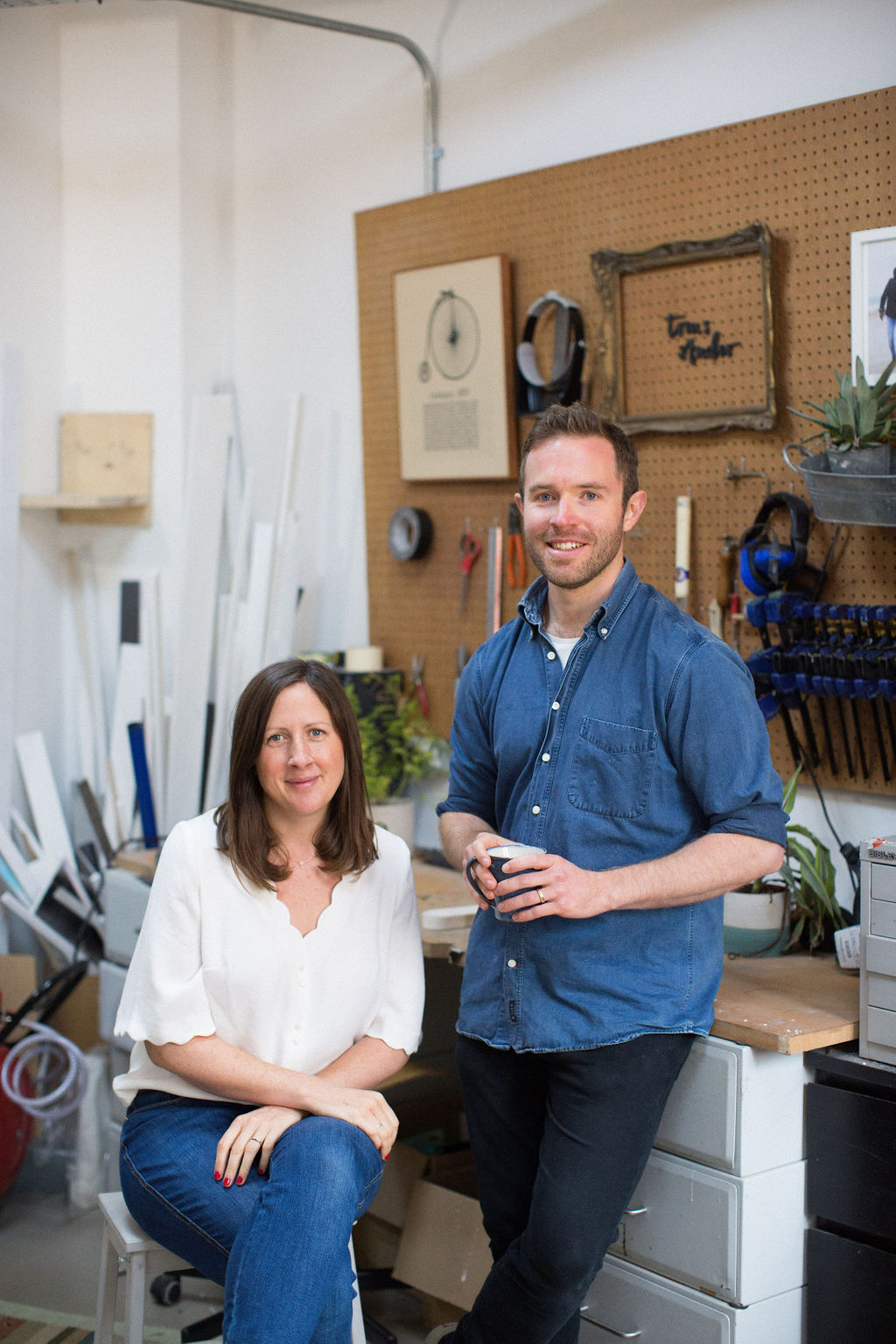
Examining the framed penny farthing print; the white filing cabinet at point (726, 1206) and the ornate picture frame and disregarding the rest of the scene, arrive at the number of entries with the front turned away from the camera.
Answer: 0

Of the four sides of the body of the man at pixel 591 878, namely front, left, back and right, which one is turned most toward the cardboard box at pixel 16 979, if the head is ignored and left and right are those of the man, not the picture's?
right

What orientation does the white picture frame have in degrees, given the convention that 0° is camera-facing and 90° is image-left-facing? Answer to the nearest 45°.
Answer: approximately 45°

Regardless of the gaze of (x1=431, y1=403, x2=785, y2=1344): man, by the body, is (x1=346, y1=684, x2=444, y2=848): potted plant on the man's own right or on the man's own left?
on the man's own right

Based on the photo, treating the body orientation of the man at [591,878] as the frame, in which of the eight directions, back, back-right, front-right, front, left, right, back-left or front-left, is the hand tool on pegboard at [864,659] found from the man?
back
